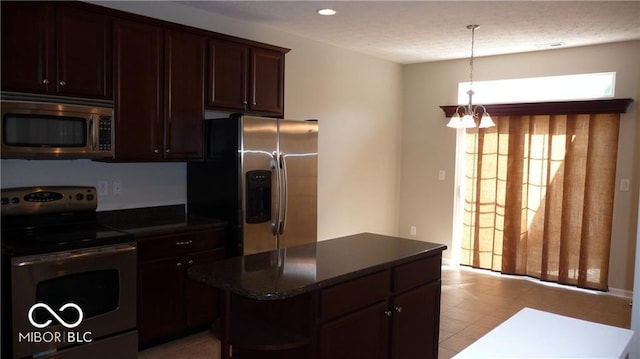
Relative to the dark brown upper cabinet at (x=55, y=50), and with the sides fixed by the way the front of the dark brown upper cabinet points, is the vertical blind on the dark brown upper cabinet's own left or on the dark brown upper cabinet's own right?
on the dark brown upper cabinet's own left

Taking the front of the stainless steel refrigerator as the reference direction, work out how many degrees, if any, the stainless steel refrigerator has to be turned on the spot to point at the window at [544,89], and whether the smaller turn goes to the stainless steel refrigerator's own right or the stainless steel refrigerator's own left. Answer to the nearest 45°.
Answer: approximately 45° to the stainless steel refrigerator's own left

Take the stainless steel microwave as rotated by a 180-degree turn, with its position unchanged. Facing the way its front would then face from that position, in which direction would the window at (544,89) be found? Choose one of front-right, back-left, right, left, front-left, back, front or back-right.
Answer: right

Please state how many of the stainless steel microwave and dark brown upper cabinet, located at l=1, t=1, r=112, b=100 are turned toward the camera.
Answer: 2

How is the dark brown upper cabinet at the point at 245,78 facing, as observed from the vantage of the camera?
facing the viewer and to the right of the viewer

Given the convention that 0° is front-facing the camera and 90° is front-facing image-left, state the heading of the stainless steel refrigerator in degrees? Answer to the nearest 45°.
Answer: approximately 315°

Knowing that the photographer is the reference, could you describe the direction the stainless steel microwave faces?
facing the viewer

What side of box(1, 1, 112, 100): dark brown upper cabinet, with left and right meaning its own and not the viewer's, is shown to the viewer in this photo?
front

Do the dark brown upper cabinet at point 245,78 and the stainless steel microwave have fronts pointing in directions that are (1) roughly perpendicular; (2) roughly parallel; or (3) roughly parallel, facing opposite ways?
roughly parallel
